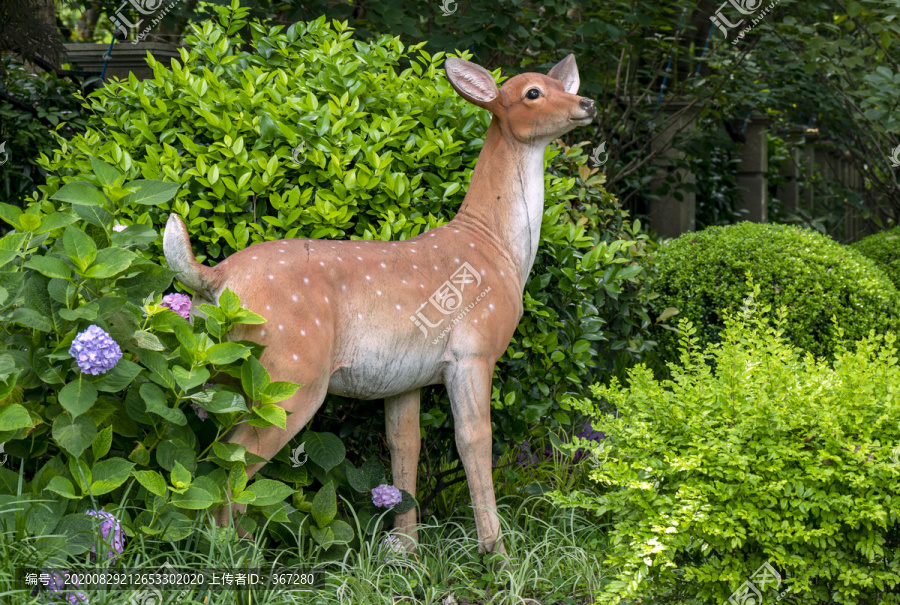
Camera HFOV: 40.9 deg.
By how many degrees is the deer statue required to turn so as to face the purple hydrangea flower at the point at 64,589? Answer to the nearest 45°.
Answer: approximately 135° to its right

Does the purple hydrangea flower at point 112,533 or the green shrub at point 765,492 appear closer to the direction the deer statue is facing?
the green shrub

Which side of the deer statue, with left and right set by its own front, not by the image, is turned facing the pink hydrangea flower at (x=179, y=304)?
back

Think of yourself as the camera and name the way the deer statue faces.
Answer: facing to the right of the viewer

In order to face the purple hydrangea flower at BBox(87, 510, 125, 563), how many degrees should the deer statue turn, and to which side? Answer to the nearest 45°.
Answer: approximately 135° to its right

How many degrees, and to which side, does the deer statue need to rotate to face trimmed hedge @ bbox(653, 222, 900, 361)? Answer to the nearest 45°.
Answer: approximately 45° to its left

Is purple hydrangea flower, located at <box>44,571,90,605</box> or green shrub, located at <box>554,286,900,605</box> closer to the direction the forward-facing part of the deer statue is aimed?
the green shrub

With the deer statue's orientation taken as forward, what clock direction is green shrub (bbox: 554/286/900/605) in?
The green shrub is roughly at 1 o'clock from the deer statue.

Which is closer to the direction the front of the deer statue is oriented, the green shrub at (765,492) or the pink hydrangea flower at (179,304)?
the green shrub
